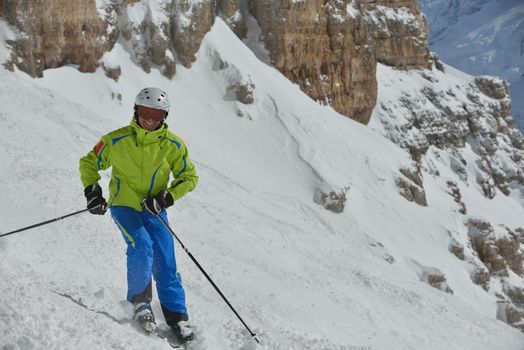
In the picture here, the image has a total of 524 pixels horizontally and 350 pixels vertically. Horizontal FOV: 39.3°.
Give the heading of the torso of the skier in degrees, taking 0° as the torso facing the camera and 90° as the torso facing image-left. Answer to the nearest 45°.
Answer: approximately 0°
